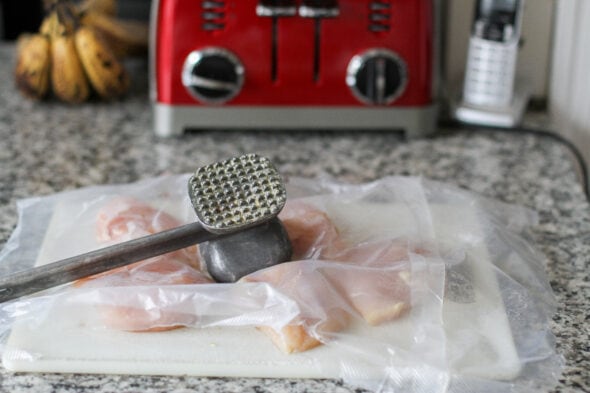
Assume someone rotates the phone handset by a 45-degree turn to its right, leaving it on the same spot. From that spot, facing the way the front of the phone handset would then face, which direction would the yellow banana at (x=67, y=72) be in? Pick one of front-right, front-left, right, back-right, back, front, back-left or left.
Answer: front-right

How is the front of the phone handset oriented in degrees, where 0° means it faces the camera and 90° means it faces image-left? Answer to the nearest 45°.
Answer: approximately 0°

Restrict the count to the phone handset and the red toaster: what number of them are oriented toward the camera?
2

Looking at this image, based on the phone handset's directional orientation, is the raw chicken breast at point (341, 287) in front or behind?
in front

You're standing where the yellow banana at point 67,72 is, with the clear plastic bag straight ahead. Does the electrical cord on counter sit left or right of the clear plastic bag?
left

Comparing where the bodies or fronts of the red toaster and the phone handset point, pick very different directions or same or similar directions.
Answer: same or similar directions

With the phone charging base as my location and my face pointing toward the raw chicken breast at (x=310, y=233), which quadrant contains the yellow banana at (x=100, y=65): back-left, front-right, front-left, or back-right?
front-right

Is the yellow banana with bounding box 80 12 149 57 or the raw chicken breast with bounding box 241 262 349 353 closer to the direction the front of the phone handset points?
the raw chicken breast

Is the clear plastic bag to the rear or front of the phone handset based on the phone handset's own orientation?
to the front

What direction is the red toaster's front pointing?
toward the camera
